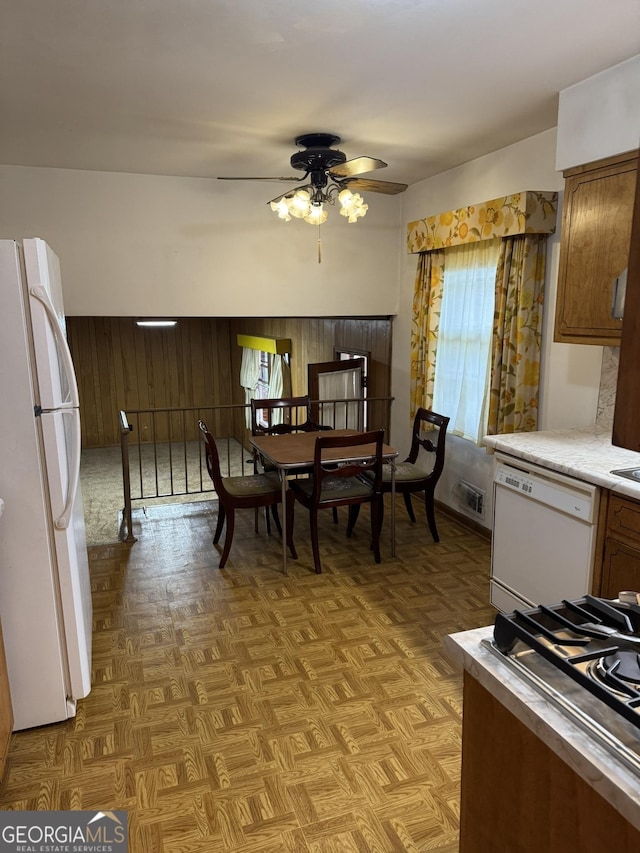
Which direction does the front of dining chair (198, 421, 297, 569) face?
to the viewer's right

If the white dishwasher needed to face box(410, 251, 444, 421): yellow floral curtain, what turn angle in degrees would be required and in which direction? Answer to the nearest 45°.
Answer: approximately 90° to its right

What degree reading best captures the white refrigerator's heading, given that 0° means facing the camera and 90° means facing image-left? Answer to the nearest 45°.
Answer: approximately 270°

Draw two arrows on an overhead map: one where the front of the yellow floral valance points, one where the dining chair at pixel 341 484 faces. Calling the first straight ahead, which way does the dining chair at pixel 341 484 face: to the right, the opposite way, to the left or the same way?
to the right

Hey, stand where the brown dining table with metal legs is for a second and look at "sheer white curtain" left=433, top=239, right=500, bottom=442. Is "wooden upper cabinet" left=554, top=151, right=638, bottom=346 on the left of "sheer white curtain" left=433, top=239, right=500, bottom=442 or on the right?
right

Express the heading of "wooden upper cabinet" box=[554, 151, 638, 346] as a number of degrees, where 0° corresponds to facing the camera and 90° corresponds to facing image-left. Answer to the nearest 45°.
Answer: approximately 45°

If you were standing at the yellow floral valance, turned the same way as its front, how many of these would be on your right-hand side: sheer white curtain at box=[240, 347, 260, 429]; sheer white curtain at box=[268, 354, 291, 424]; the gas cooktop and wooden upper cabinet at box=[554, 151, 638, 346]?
2

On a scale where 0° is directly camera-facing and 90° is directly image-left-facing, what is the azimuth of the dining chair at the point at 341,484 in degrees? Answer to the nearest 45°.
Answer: approximately 135°

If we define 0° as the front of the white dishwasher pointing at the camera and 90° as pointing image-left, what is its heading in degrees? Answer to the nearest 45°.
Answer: approximately 45°

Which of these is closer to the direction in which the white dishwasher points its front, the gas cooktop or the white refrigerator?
the white refrigerator
